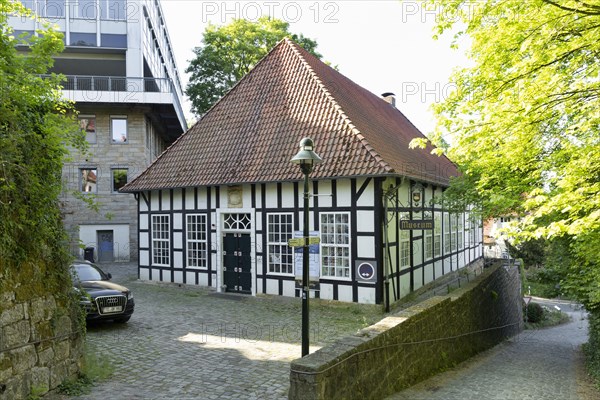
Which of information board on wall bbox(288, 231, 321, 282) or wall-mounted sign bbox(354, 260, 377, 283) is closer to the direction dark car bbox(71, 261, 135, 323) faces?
the information board on wall

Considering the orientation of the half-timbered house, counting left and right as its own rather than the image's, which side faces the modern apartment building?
right

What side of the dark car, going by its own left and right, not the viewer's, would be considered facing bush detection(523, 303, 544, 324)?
left

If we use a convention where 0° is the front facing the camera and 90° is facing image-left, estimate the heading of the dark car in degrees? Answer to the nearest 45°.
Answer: approximately 315°

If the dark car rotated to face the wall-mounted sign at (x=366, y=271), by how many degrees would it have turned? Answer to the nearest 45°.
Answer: approximately 45° to its left
